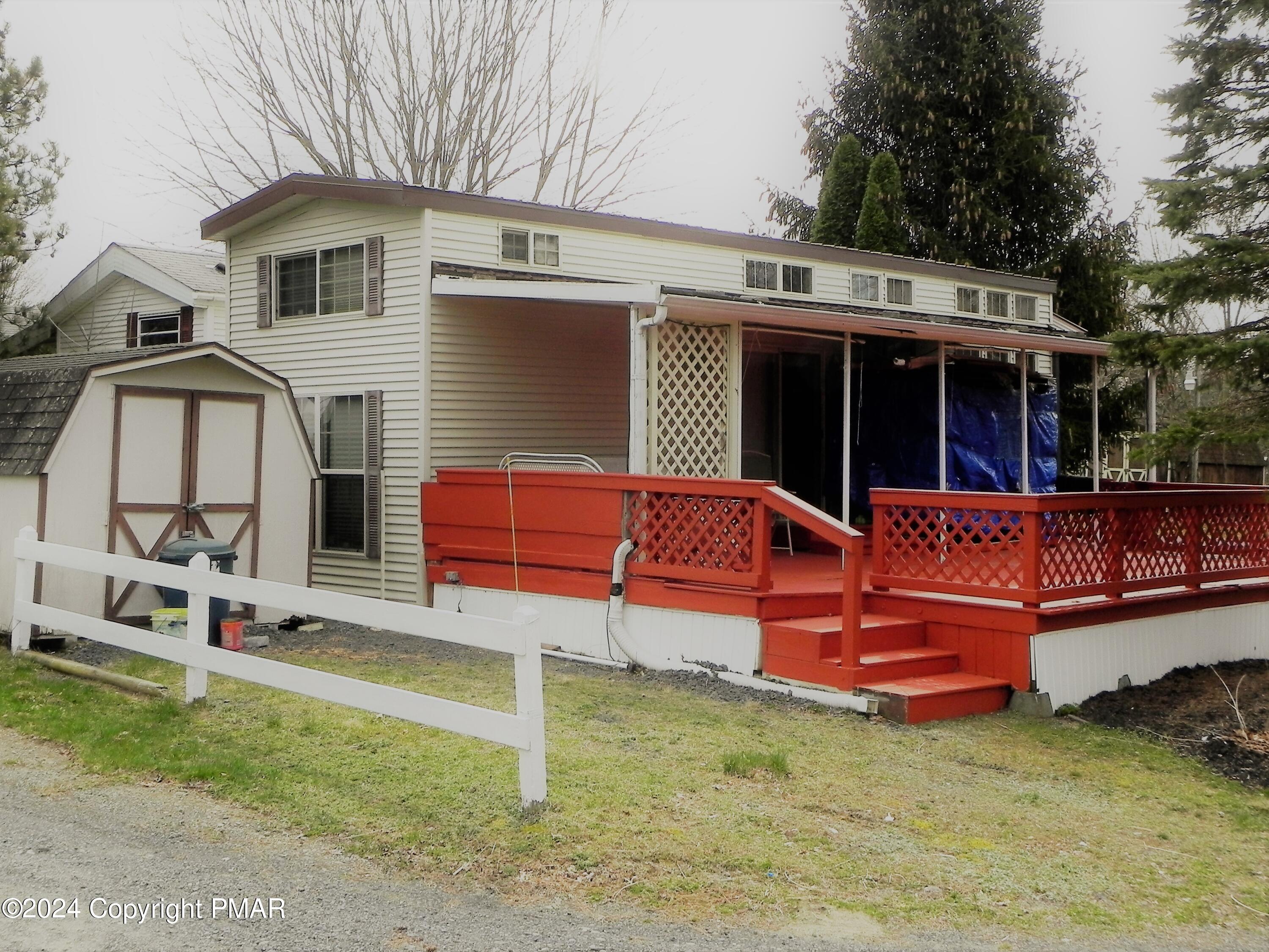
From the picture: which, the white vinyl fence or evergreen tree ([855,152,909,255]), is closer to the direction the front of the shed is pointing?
the white vinyl fence

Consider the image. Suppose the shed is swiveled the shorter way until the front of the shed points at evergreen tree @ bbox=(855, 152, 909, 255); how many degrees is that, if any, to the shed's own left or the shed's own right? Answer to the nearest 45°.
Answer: approximately 90° to the shed's own left

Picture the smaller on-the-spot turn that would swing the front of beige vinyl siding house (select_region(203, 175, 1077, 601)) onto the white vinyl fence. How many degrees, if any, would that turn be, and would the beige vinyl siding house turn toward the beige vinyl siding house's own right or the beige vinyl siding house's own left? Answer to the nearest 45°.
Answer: approximately 45° to the beige vinyl siding house's own right

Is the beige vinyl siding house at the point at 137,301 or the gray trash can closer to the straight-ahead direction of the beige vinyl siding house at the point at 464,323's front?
the gray trash can

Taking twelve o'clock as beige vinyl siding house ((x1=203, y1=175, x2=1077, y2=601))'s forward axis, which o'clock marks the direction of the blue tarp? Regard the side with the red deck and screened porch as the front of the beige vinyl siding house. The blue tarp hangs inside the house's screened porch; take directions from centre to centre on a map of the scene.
The blue tarp is roughly at 10 o'clock from the beige vinyl siding house.

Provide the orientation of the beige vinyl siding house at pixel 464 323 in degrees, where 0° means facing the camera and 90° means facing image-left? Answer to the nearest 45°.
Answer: approximately 315°

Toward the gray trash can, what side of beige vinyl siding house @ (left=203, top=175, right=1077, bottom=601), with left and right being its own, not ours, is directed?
right

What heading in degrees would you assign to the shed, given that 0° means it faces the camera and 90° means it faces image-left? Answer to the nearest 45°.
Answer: approximately 315°
